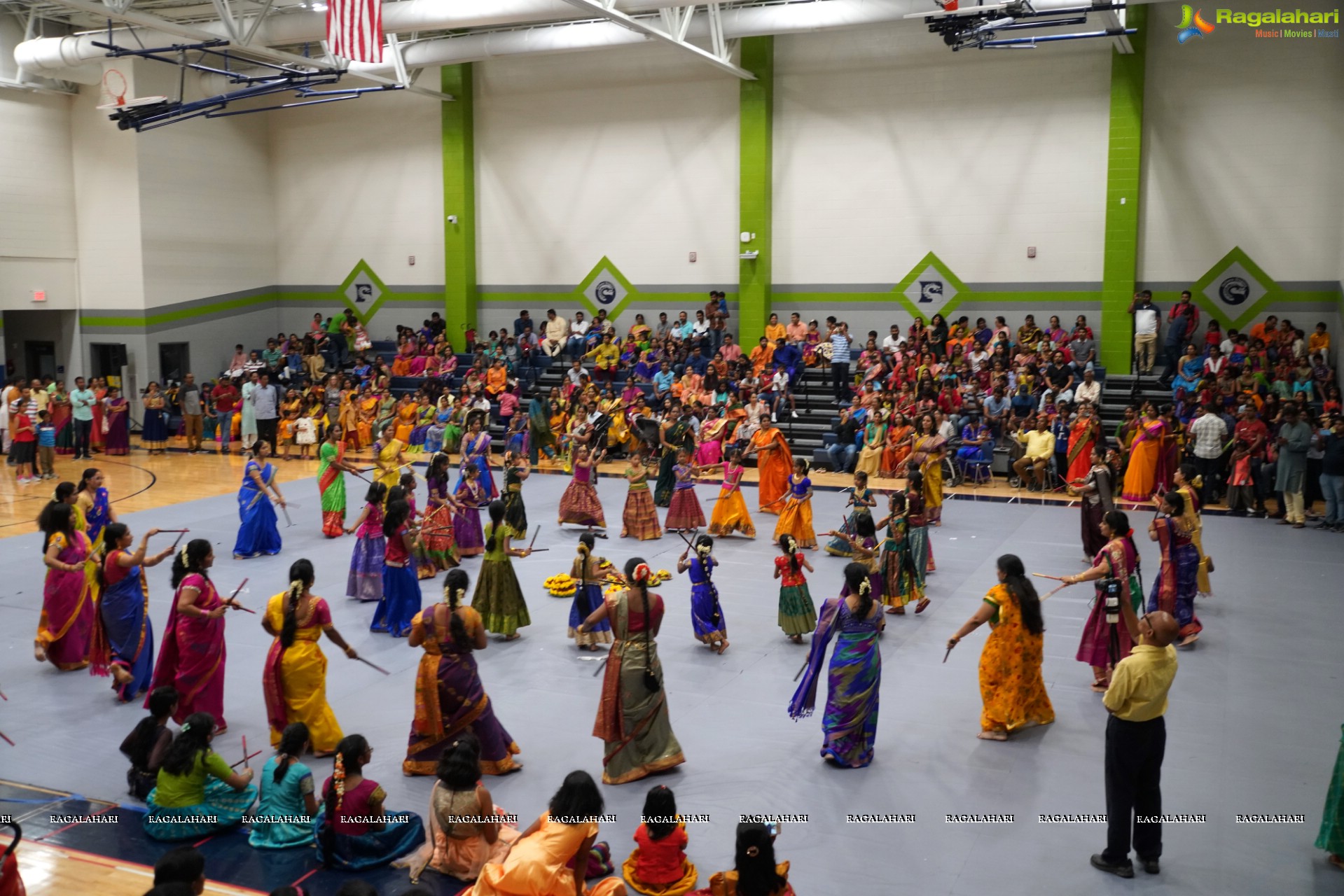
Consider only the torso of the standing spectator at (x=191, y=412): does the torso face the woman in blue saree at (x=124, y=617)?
yes

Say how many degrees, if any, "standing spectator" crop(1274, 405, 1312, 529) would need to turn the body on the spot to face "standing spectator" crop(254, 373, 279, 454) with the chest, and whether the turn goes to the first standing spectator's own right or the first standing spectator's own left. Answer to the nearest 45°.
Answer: approximately 45° to the first standing spectator's own right

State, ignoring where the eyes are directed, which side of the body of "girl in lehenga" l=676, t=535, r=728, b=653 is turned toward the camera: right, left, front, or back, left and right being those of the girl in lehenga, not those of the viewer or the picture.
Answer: back

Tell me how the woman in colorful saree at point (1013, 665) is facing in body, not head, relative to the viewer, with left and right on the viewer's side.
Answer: facing away from the viewer and to the left of the viewer

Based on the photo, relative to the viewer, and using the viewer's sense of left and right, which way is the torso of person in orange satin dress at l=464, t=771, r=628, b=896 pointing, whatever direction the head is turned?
facing away from the viewer and to the right of the viewer

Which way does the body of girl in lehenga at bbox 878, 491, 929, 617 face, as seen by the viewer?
to the viewer's left

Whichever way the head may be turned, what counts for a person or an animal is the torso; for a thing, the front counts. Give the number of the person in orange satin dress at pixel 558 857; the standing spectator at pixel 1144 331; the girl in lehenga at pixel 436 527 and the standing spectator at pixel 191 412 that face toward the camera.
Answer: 2

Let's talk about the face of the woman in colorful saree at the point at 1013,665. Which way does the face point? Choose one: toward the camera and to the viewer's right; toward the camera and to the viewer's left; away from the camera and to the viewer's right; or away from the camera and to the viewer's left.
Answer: away from the camera and to the viewer's left

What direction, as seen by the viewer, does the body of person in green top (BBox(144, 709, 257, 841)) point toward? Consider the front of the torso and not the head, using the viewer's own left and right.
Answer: facing away from the viewer and to the right of the viewer

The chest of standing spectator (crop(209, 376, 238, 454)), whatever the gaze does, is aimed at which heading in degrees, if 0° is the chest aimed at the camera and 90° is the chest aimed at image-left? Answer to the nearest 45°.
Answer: approximately 0°
